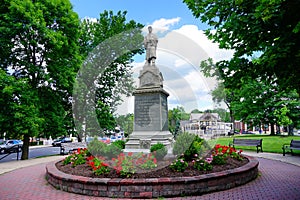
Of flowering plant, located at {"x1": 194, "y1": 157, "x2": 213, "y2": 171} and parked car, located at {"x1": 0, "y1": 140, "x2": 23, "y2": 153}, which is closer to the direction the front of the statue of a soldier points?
the flowering plant

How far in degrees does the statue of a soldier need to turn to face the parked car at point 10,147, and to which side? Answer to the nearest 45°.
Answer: approximately 135° to its right

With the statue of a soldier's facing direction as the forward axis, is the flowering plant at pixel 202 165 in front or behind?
in front

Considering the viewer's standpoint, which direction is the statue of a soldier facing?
facing the viewer

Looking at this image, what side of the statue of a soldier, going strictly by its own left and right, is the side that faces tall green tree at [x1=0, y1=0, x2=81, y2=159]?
right

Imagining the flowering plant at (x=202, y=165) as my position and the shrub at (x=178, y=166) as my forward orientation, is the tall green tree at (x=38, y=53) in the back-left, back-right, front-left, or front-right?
front-right
